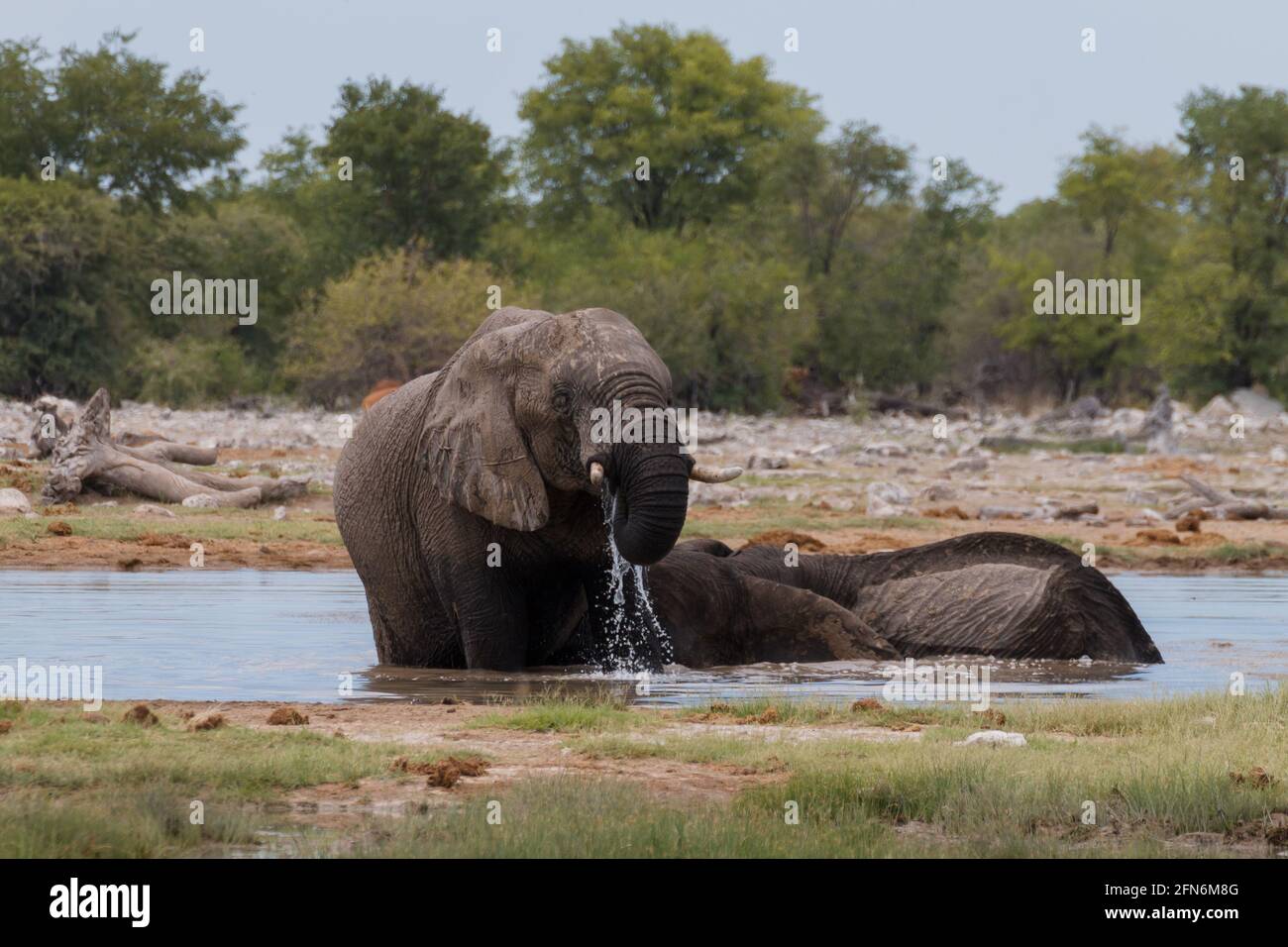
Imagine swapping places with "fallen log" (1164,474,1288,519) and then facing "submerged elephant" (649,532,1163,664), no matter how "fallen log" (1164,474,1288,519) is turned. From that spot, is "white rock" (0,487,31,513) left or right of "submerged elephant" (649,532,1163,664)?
right

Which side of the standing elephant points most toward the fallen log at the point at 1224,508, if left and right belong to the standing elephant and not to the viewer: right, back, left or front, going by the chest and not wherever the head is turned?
left

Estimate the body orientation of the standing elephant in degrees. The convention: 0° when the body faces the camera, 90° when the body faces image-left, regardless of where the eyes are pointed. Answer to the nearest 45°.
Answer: approximately 315°

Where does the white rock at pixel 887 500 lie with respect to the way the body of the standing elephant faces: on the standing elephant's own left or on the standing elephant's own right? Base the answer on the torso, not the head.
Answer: on the standing elephant's own left

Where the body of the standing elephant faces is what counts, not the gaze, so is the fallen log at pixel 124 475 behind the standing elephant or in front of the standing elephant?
behind

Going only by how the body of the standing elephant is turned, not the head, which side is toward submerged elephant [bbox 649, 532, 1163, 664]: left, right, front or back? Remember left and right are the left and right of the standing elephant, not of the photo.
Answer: left
